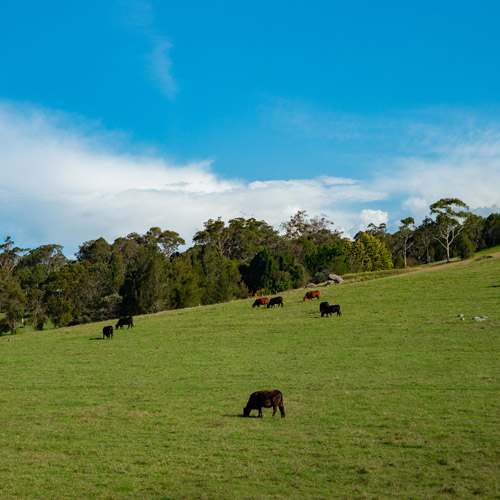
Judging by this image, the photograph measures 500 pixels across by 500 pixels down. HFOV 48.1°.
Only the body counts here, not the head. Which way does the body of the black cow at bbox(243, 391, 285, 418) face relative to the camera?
to the viewer's left

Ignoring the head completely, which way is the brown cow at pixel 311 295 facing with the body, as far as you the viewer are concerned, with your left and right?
facing to the left of the viewer

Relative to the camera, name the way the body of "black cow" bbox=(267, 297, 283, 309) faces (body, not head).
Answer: to the viewer's left

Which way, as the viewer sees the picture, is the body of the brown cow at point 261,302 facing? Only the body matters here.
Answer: to the viewer's left

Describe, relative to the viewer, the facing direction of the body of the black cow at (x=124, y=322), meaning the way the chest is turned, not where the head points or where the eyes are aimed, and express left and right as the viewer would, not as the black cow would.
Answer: facing to the left of the viewer

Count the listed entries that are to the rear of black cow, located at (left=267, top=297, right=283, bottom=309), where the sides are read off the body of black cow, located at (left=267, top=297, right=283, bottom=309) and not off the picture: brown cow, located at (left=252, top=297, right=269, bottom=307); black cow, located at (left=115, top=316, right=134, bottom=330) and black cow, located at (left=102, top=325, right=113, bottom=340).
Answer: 0
